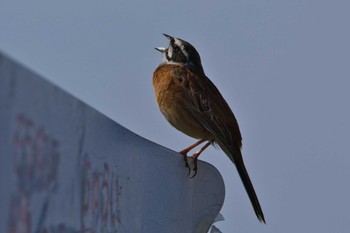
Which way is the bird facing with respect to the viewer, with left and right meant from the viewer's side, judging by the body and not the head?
facing to the left of the viewer
